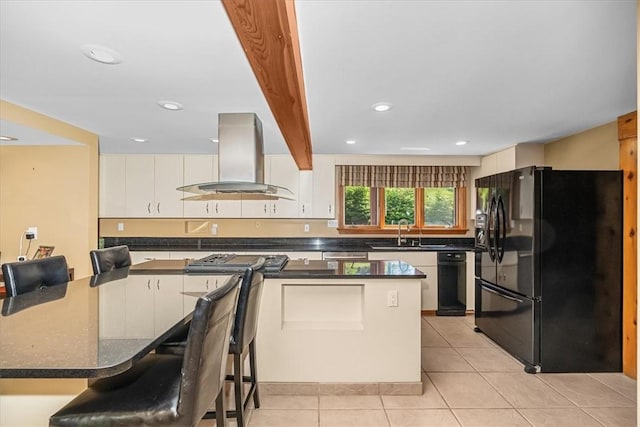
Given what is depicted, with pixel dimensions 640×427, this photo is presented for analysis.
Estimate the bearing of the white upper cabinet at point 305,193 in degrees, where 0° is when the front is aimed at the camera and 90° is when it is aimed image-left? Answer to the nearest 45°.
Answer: approximately 0°

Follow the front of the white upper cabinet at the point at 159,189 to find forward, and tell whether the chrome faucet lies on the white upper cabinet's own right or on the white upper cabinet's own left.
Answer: on the white upper cabinet's own left

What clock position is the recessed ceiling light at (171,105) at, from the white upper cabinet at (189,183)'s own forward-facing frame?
The recessed ceiling light is roughly at 12 o'clock from the white upper cabinet.

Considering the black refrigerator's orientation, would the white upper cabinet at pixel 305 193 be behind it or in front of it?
in front

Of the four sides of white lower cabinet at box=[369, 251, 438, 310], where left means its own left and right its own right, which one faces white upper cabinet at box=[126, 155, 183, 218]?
right

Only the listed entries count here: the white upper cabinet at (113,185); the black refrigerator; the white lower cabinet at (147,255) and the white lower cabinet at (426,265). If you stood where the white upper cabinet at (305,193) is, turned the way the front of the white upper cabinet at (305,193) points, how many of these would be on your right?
2

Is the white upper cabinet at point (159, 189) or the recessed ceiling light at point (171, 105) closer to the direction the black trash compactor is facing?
the recessed ceiling light

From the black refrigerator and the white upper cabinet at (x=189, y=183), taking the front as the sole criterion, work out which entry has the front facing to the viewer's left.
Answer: the black refrigerator

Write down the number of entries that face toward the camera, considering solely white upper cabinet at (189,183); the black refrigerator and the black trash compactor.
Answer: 2
